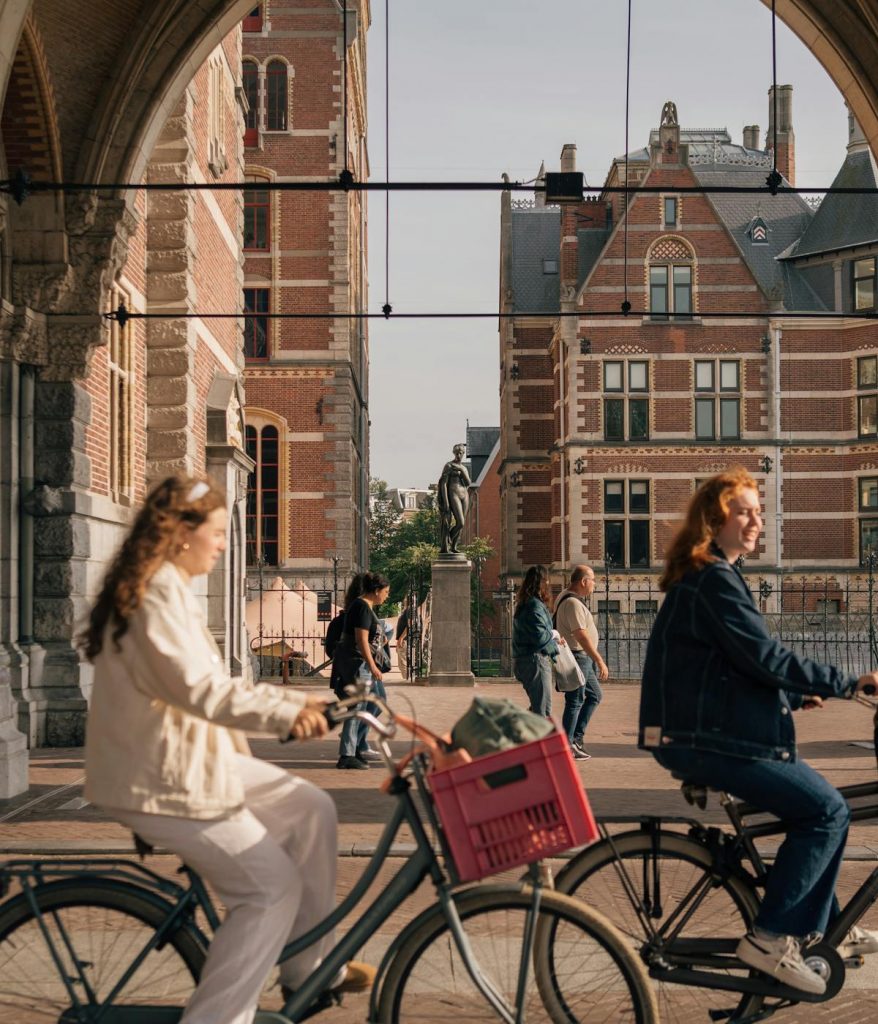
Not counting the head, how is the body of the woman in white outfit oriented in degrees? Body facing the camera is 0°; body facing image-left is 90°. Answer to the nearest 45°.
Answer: approximately 270°

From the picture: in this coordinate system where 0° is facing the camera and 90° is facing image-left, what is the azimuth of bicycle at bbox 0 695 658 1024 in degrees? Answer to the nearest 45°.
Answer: approximately 270°

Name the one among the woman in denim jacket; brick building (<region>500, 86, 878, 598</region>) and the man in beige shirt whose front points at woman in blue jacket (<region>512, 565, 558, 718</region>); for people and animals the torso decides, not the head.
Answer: the brick building

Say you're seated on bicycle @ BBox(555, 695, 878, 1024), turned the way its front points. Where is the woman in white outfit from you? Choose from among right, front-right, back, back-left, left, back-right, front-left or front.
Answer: back-right

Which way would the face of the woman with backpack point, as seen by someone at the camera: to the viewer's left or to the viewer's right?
to the viewer's right

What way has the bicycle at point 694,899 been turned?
to the viewer's right

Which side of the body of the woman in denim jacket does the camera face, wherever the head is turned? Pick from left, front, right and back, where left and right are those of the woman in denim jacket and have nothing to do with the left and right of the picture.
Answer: right

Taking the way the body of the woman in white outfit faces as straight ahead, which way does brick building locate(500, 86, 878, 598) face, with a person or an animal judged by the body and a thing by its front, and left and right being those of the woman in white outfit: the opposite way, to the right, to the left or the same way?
to the right
